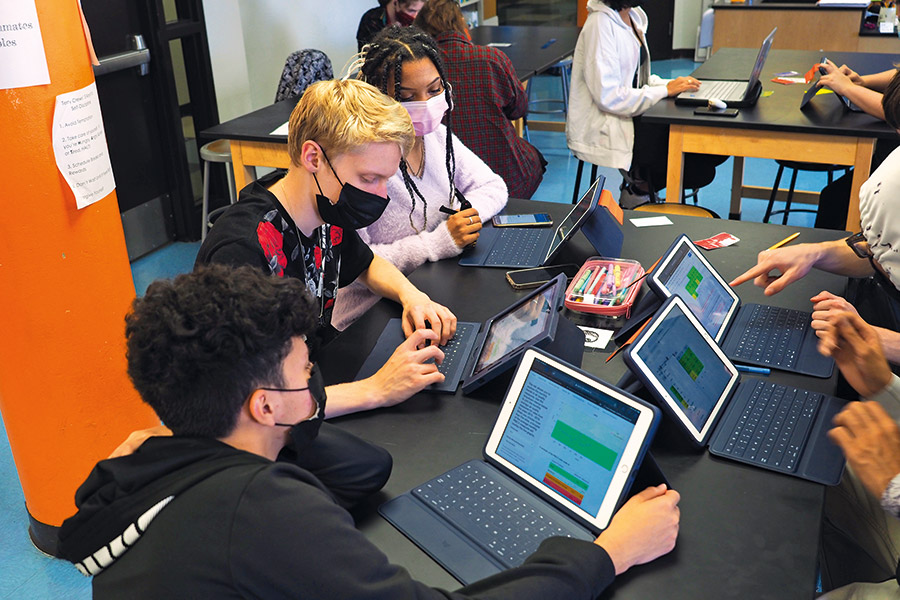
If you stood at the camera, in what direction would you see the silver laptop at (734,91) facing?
facing to the left of the viewer

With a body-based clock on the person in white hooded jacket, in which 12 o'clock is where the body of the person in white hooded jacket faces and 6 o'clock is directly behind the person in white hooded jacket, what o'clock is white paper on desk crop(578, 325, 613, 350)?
The white paper on desk is roughly at 3 o'clock from the person in white hooded jacket.

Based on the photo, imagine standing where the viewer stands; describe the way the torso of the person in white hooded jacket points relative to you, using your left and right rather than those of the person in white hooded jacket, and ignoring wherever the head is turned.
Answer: facing to the right of the viewer

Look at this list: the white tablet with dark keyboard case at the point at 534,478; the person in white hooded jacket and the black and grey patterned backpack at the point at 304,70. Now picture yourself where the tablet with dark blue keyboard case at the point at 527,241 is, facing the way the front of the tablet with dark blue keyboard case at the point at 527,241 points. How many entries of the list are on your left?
1

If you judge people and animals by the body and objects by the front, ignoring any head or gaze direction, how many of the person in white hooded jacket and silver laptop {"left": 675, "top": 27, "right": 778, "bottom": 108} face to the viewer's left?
1

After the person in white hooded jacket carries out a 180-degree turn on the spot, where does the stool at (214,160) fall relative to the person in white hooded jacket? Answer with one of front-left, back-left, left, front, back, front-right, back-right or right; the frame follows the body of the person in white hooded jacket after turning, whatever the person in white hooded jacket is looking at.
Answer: front

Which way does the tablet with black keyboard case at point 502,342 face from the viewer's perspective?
to the viewer's left

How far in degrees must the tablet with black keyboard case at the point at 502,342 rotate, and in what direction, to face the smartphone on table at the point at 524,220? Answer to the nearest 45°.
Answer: approximately 90° to its right

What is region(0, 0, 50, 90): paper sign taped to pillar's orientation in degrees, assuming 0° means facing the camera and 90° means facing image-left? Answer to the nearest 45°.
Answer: approximately 0°

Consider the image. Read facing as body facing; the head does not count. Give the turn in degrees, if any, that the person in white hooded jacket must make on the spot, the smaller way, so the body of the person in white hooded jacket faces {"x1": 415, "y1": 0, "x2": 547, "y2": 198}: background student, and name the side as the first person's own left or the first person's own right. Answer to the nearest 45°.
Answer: approximately 135° to the first person's own right

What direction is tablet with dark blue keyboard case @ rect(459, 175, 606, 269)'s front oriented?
to the viewer's left
